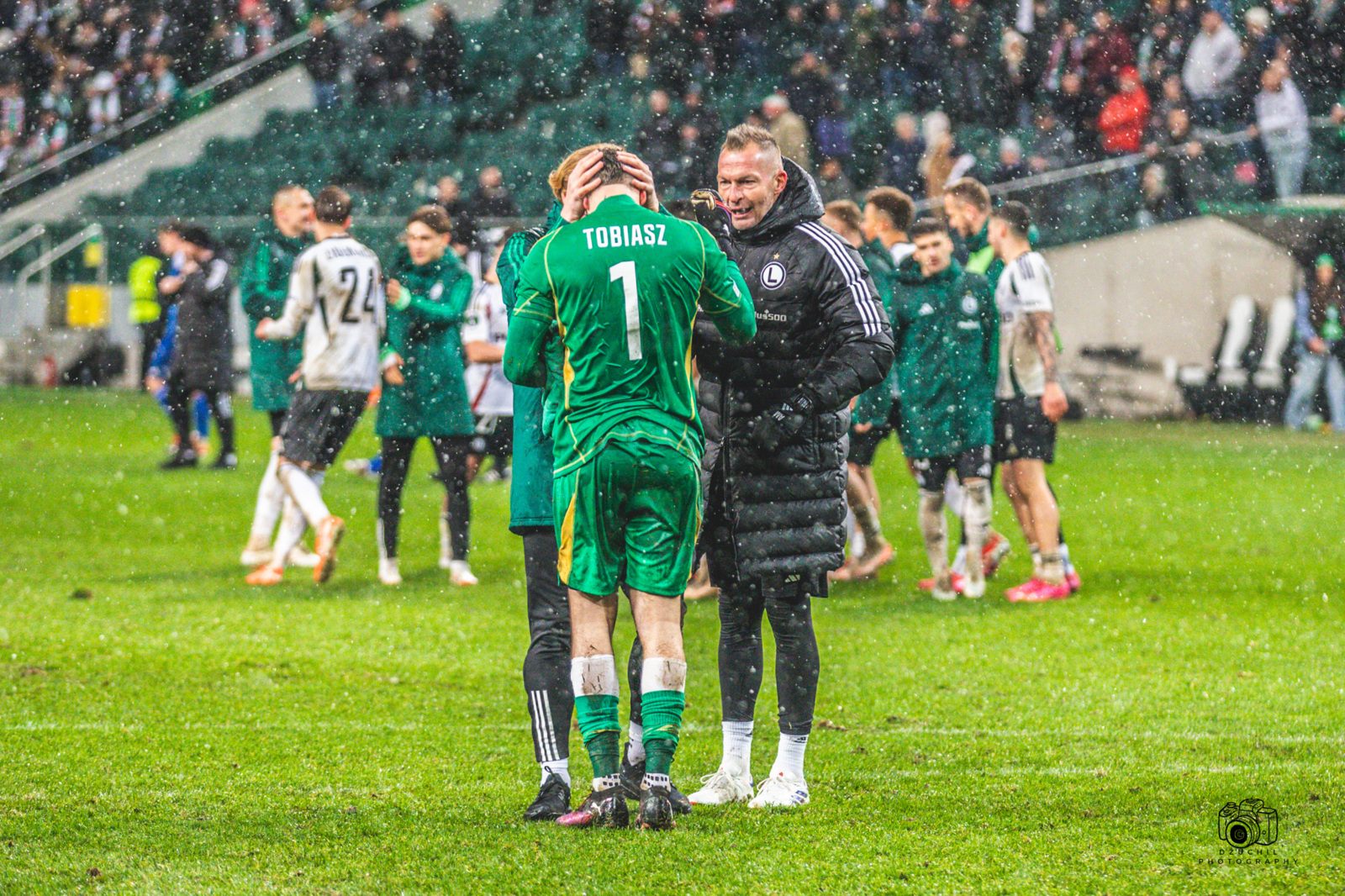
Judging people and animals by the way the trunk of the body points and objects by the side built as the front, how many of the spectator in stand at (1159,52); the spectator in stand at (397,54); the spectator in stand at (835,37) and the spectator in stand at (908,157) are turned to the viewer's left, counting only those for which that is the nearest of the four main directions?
0

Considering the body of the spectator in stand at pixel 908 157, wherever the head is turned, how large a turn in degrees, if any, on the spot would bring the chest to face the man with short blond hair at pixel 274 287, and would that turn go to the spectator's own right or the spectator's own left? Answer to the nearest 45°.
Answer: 0° — they already face them

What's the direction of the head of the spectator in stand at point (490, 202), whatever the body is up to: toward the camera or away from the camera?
toward the camera

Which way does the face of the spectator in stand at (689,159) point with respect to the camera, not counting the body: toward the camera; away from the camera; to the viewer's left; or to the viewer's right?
toward the camera

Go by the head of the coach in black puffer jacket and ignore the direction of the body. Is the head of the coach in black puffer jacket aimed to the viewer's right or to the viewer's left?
to the viewer's left

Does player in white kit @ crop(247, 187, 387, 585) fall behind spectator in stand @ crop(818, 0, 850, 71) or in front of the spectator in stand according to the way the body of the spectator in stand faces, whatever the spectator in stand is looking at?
in front

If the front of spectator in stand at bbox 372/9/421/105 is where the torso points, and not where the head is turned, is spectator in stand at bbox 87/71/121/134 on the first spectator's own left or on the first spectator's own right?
on the first spectator's own right

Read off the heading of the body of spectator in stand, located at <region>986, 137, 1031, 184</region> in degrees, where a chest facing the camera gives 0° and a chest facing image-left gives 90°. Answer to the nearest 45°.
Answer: approximately 0°

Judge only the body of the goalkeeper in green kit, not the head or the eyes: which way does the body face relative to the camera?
away from the camera

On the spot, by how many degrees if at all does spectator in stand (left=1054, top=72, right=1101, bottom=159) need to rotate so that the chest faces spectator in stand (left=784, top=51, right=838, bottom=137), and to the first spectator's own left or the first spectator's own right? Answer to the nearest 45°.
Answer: approximately 90° to the first spectator's own right

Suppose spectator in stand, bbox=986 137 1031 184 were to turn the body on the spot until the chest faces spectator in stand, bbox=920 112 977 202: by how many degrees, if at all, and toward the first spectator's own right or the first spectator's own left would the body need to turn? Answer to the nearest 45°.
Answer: approximately 45° to the first spectator's own right

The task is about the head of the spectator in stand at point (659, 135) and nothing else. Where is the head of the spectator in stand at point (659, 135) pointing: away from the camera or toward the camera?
toward the camera

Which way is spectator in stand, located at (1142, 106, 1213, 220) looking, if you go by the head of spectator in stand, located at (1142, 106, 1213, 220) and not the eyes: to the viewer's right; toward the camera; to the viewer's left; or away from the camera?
toward the camera

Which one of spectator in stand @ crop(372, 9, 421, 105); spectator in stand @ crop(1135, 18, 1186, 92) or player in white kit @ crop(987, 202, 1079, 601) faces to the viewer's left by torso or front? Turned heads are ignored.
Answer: the player in white kit

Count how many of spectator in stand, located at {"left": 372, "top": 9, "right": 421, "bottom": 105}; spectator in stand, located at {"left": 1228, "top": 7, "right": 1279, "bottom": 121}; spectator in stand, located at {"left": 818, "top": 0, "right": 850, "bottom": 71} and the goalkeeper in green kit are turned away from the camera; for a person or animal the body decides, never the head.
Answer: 1
